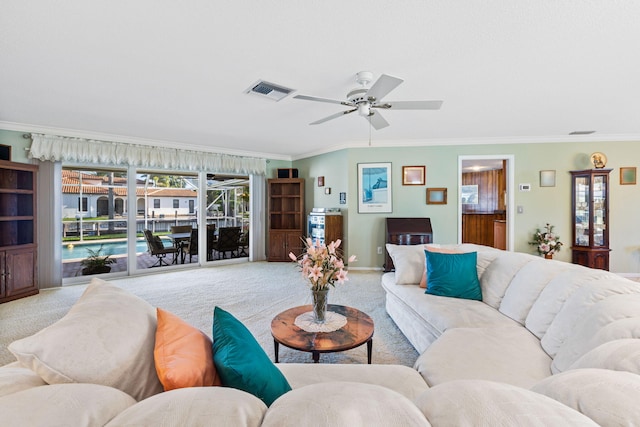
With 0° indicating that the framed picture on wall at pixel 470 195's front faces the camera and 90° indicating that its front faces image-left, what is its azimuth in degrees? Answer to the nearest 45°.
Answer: approximately 0°

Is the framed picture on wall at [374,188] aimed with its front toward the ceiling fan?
yes

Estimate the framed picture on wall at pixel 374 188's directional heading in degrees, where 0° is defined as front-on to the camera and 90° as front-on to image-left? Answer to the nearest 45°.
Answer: approximately 0°

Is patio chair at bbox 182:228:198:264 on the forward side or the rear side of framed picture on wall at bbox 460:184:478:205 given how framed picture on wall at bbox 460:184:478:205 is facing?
on the forward side

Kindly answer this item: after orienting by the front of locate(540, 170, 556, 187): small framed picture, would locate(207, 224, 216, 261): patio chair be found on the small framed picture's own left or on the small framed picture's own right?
on the small framed picture's own right

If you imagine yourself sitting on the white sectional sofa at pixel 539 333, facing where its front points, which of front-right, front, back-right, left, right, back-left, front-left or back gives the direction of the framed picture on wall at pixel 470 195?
right

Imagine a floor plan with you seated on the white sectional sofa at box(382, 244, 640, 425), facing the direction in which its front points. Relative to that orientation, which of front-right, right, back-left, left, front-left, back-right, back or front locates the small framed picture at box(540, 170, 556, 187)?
right

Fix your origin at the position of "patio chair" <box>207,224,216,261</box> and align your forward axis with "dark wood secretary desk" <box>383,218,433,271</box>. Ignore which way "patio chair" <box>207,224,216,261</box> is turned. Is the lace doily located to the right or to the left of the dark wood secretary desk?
right

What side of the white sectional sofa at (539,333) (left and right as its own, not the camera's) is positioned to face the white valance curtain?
front

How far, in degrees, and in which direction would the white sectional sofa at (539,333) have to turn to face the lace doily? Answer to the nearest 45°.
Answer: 0° — it already faces it

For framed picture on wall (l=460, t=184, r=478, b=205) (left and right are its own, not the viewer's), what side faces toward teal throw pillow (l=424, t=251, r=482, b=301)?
front
